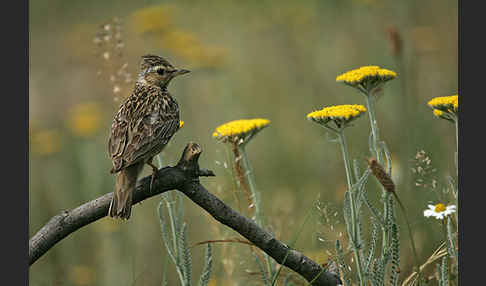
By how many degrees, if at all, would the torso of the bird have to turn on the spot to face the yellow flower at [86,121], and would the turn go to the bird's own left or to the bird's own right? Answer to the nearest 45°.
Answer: approximately 45° to the bird's own left

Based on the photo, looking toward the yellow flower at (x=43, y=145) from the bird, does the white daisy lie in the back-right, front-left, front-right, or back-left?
back-right

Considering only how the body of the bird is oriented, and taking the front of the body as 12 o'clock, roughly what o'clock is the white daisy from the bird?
The white daisy is roughly at 2 o'clock from the bird.

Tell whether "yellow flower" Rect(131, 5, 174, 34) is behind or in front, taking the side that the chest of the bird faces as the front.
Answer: in front

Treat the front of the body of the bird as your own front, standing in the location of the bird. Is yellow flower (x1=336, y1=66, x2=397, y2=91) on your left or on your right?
on your right

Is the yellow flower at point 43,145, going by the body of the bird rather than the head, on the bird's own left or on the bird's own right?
on the bird's own left

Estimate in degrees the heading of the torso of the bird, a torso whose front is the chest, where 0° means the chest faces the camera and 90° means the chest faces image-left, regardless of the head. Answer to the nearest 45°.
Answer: approximately 225°
